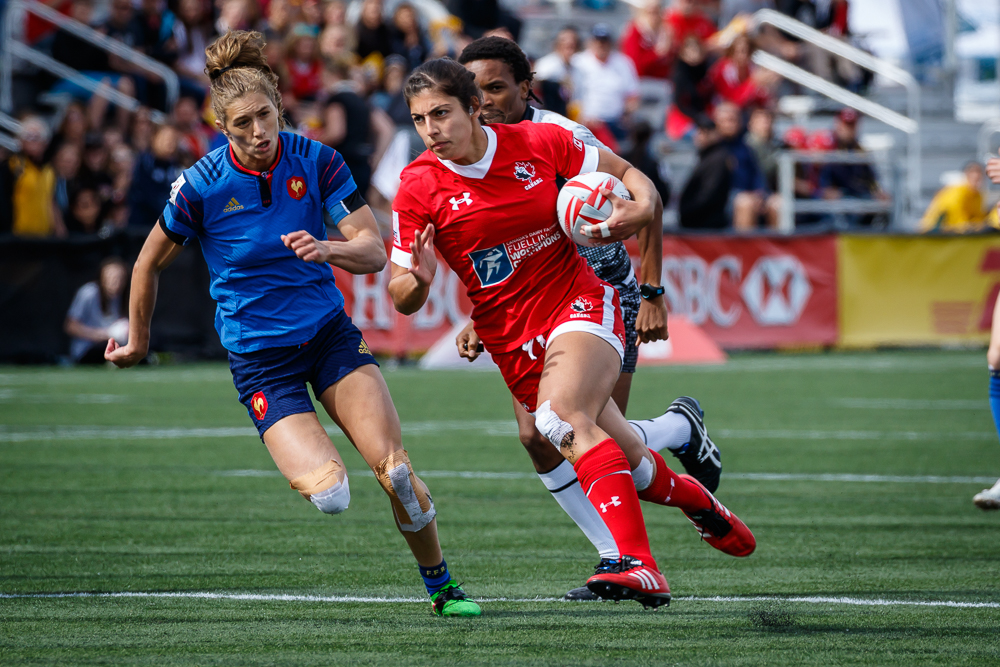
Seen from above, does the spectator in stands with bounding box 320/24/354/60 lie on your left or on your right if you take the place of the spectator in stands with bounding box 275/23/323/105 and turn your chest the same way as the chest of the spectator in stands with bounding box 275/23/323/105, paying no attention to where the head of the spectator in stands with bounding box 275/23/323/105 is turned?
on your left

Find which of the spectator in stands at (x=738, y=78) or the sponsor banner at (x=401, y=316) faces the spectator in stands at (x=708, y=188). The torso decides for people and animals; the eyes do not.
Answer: the spectator in stands at (x=738, y=78)

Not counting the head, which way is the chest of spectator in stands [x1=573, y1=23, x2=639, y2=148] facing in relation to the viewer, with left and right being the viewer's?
facing the viewer

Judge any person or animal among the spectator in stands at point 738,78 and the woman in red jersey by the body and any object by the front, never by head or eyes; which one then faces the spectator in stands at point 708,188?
the spectator in stands at point 738,78

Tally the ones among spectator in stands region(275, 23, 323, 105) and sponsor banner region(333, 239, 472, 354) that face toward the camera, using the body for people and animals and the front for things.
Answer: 2

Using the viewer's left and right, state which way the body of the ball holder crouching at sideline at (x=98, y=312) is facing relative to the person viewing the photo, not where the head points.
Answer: facing the viewer and to the right of the viewer

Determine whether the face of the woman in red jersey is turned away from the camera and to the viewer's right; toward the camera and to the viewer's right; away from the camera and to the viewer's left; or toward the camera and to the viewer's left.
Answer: toward the camera and to the viewer's left

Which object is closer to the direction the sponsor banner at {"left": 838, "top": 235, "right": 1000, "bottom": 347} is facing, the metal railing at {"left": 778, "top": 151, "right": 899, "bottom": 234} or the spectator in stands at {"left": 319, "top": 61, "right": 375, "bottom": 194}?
the spectator in stands

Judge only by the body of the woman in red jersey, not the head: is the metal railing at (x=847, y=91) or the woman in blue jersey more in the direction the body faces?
the woman in blue jersey

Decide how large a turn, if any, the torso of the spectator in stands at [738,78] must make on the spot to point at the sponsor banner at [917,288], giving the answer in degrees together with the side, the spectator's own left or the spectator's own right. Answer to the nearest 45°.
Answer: approximately 45° to the spectator's own left

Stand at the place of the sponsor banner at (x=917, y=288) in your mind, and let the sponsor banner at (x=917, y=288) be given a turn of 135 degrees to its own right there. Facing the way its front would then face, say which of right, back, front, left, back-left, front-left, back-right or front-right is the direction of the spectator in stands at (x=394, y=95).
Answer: front-left

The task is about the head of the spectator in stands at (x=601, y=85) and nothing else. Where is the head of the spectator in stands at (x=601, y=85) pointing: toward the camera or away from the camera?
toward the camera

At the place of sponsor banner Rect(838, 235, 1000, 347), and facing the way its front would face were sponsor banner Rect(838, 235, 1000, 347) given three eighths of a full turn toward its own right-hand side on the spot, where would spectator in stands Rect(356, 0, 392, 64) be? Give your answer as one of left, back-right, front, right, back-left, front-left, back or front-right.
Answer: front-left

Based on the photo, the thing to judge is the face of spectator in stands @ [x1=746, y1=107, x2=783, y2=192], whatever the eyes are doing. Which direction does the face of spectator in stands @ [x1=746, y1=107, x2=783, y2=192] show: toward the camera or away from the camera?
toward the camera

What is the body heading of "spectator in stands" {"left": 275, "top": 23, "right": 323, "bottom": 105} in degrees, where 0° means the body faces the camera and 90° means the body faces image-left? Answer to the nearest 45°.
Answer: approximately 0°

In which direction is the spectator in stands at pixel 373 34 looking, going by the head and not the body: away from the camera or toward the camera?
toward the camera

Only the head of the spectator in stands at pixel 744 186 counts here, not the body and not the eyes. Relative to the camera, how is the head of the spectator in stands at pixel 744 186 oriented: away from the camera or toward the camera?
toward the camera
